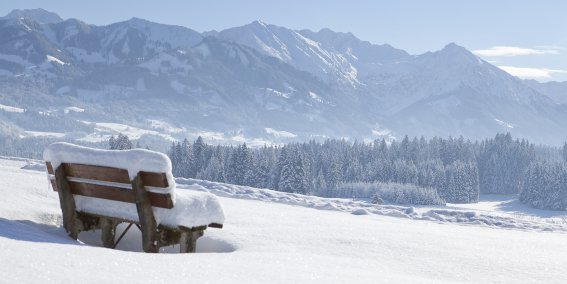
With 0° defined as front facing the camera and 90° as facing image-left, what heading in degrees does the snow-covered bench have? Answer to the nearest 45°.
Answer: approximately 225°
